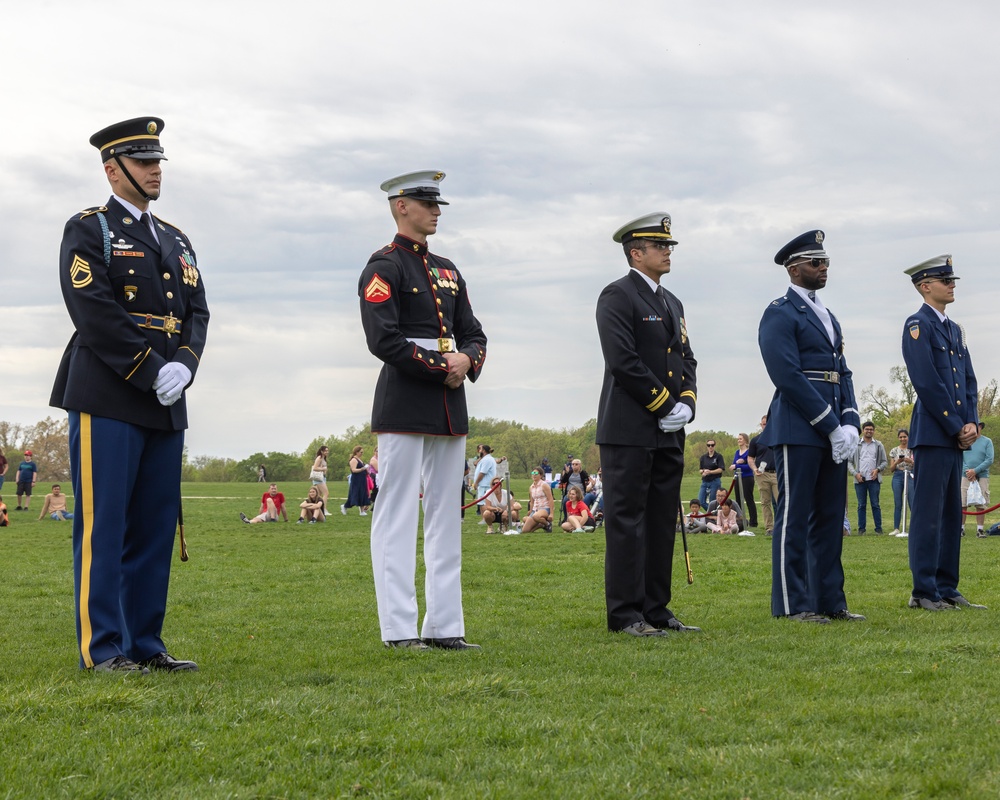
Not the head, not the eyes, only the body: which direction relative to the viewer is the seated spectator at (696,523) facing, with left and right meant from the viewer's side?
facing the viewer

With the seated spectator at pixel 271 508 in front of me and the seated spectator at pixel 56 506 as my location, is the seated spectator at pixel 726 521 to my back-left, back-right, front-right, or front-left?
front-right

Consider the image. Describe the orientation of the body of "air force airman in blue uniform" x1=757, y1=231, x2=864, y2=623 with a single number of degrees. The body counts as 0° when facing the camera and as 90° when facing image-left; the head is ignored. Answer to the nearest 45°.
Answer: approximately 315°

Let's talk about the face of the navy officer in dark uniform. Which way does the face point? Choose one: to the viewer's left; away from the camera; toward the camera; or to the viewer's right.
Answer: to the viewer's right

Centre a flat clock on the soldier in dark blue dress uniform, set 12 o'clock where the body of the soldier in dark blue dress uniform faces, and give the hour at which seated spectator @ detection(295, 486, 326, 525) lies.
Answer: The seated spectator is roughly at 8 o'clock from the soldier in dark blue dress uniform.

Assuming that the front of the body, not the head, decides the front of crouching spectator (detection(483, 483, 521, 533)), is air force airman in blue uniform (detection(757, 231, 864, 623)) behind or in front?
in front

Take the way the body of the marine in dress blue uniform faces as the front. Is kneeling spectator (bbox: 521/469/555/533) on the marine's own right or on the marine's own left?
on the marine's own left

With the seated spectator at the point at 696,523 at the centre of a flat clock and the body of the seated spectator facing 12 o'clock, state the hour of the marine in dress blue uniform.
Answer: The marine in dress blue uniform is roughly at 12 o'clock from the seated spectator.

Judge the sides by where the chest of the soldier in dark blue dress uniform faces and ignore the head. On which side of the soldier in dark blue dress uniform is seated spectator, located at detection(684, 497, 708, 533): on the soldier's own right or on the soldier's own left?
on the soldier's own left

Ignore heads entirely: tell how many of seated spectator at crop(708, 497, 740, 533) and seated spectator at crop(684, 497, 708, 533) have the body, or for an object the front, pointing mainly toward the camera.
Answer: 2

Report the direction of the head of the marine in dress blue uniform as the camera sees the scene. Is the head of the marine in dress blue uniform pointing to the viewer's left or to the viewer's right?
to the viewer's right

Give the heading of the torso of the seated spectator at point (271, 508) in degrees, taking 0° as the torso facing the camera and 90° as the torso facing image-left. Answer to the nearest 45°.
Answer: approximately 45°

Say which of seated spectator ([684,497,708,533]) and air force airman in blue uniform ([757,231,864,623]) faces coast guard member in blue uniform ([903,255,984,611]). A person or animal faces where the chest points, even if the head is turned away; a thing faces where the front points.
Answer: the seated spectator

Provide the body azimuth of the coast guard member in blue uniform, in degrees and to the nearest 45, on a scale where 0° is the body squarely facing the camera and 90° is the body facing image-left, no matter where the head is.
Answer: approximately 315°

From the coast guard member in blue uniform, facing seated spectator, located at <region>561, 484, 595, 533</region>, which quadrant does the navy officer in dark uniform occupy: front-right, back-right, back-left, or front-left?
back-left

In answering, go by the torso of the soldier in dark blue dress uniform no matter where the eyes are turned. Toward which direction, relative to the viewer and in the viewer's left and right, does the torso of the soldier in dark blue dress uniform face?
facing the viewer and to the right of the viewer
